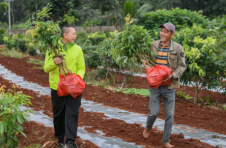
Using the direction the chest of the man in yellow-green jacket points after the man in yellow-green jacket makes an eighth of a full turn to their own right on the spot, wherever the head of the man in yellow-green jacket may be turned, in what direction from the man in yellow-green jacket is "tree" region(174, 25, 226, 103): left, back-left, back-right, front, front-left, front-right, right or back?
back

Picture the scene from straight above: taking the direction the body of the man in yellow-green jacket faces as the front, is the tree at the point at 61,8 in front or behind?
behind

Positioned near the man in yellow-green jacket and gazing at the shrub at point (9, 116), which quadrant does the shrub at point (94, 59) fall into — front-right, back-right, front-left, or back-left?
back-right

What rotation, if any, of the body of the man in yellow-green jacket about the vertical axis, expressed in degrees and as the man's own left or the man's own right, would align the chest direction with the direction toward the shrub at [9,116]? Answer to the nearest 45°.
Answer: approximately 45° to the man's own right

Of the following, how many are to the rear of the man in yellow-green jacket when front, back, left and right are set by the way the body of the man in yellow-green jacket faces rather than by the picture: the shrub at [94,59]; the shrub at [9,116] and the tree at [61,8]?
2

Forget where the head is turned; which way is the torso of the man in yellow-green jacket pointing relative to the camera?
toward the camera

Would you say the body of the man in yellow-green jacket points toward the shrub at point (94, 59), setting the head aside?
no
